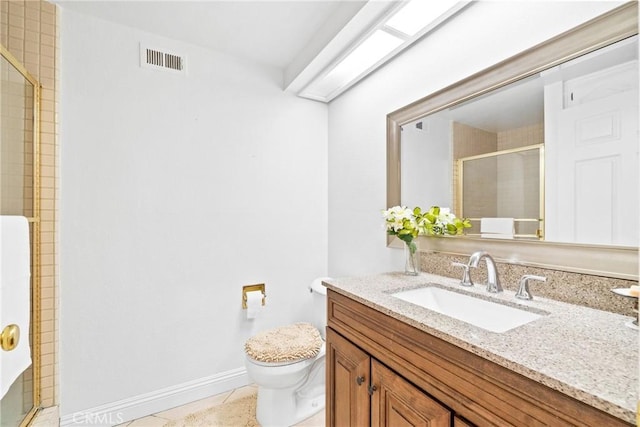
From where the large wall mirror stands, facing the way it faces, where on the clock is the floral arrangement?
The floral arrangement is roughly at 2 o'clock from the large wall mirror.

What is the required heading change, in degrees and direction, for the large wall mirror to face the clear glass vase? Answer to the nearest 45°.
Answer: approximately 45° to its right

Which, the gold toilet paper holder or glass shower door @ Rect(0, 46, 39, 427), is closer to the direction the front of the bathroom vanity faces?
the glass shower door

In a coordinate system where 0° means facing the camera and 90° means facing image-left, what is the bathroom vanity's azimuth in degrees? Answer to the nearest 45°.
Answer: approximately 45°

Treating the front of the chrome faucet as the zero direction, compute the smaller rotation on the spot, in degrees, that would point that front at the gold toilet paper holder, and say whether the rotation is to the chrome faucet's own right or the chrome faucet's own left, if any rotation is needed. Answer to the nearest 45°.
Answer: approximately 45° to the chrome faucet's own right
